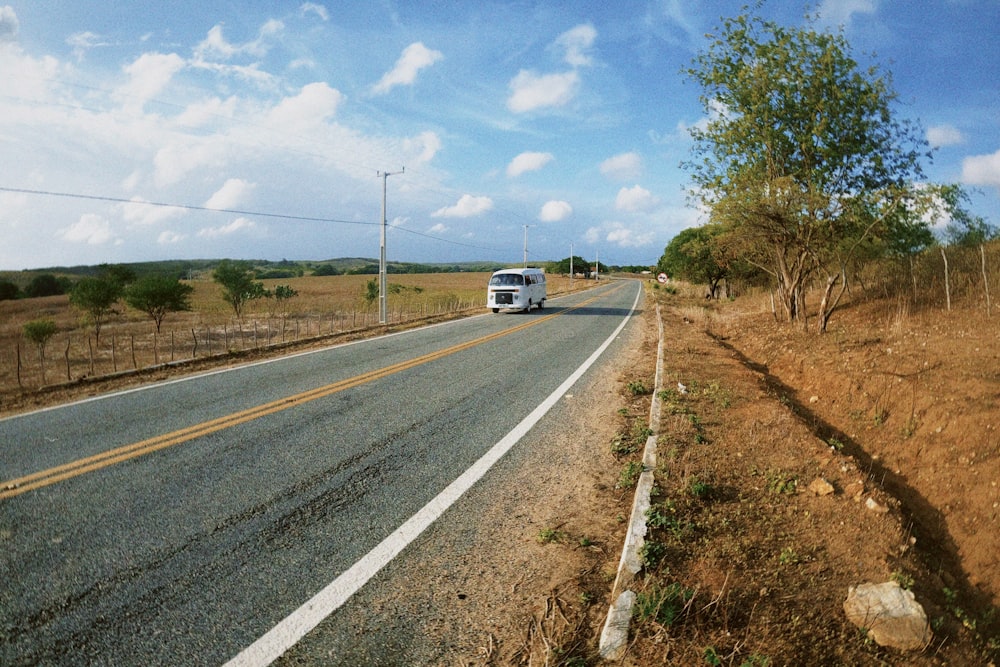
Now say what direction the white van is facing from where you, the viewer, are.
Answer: facing the viewer and to the left of the viewer

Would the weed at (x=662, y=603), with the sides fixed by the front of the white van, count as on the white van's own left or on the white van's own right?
on the white van's own left

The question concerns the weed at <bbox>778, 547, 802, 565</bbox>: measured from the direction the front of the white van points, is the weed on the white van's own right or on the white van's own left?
on the white van's own left

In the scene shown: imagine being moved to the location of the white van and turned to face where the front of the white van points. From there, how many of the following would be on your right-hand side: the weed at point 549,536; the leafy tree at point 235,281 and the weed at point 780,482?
1

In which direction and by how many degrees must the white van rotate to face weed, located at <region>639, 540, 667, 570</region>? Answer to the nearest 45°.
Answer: approximately 45° to its left

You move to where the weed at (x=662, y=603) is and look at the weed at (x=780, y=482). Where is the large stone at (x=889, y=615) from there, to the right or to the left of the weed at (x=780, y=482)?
right

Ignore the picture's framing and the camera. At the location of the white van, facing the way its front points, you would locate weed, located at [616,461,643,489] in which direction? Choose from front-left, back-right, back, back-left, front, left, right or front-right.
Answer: front-left

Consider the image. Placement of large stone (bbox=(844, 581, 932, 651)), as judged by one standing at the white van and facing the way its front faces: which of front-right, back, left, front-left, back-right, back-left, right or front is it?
front-left

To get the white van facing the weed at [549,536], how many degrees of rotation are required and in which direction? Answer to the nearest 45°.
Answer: approximately 45° to its left
